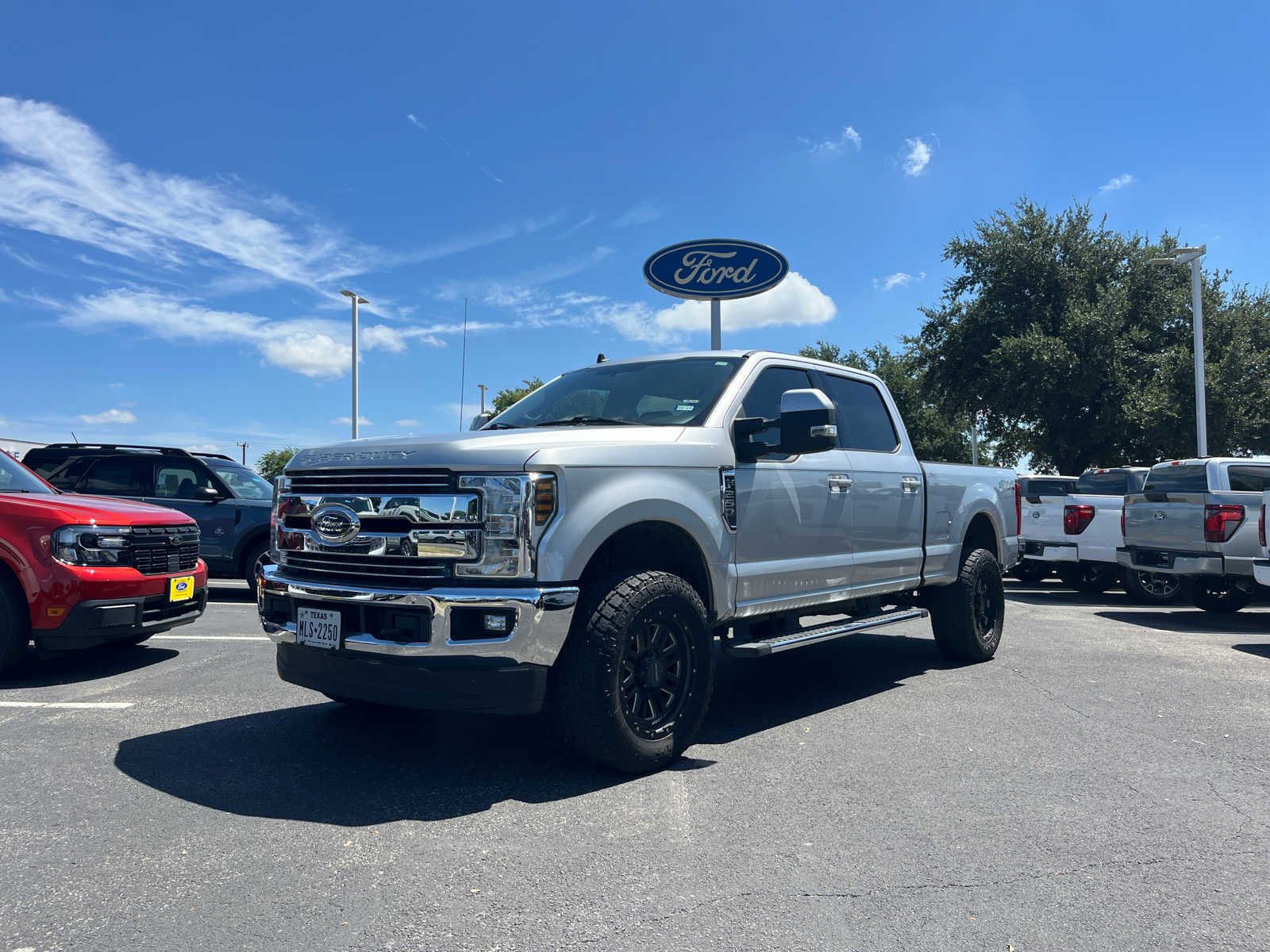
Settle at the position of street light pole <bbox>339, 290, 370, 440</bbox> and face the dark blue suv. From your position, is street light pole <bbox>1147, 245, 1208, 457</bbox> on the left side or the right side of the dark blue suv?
left

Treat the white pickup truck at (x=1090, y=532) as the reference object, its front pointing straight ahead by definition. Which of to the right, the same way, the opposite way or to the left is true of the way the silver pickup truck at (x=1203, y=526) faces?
the same way

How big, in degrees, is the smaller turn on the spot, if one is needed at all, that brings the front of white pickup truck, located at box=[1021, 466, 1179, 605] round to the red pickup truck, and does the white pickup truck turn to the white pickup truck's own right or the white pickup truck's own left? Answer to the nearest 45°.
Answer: approximately 180°

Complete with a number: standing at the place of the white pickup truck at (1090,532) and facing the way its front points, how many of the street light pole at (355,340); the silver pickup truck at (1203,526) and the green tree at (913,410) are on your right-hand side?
1

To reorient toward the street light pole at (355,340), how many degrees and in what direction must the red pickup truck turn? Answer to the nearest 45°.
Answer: approximately 135° to its left

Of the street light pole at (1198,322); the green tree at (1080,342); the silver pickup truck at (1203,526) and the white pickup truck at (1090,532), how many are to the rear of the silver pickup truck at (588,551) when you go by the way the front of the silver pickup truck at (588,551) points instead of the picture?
4

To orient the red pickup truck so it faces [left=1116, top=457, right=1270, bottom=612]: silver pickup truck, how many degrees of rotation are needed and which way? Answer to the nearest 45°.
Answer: approximately 45° to its left

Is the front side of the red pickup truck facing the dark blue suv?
no

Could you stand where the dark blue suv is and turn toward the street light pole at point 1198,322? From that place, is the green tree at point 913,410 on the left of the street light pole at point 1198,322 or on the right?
left

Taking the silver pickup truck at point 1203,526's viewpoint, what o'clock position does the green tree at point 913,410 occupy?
The green tree is roughly at 10 o'clock from the silver pickup truck.

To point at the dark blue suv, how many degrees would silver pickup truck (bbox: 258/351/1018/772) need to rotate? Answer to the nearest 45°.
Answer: approximately 90° to its right

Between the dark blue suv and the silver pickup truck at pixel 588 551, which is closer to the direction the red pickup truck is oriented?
the silver pickup truck

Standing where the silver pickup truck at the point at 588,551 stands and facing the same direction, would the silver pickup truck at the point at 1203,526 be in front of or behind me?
behind

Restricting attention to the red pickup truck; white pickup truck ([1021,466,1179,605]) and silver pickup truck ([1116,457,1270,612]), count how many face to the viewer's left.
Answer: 0

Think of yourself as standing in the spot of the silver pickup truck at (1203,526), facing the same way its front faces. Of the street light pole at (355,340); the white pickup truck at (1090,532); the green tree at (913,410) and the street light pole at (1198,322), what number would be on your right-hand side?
0

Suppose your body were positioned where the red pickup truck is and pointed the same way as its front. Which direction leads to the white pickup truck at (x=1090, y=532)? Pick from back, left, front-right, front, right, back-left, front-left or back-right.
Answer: front-left

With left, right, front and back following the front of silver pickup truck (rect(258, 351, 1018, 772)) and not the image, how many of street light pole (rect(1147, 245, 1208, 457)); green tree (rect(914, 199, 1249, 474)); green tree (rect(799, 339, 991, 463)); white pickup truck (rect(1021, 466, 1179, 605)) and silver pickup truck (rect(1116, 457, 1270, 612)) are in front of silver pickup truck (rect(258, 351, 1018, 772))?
0

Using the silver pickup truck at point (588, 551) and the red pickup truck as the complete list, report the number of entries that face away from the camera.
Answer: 0

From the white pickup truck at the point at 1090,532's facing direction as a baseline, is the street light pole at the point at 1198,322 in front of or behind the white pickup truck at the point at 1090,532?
in front

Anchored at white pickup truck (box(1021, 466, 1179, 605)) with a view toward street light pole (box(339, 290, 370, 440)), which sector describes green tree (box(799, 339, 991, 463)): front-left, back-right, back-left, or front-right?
front-right
